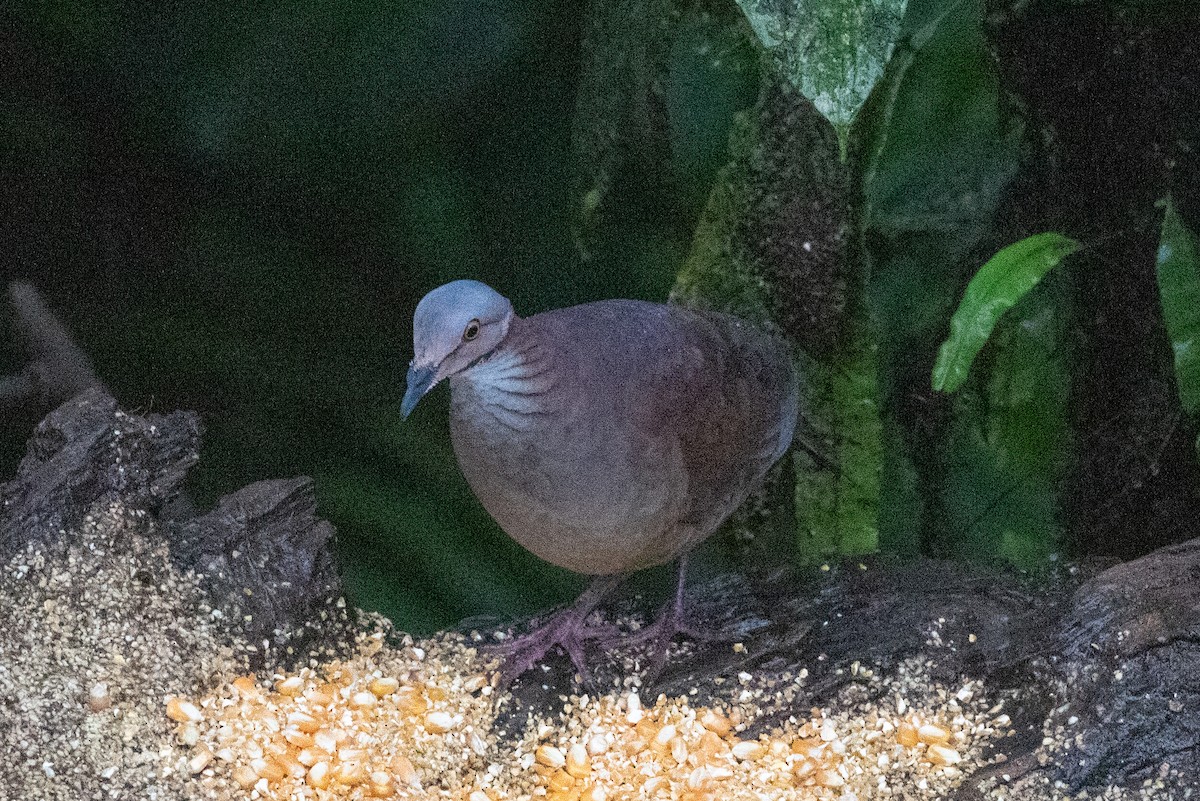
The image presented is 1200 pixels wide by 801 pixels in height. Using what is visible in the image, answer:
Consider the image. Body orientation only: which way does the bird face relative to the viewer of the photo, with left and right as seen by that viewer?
facing the viewer and to the left of the viewer

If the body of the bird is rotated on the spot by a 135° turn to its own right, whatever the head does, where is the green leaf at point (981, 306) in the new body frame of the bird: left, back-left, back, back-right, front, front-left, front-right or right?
right

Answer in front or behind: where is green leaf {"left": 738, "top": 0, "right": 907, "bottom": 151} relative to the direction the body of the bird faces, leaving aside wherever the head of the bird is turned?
behind

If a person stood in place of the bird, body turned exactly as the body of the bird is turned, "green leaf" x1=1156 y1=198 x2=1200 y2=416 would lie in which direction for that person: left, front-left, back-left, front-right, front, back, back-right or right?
back-left
